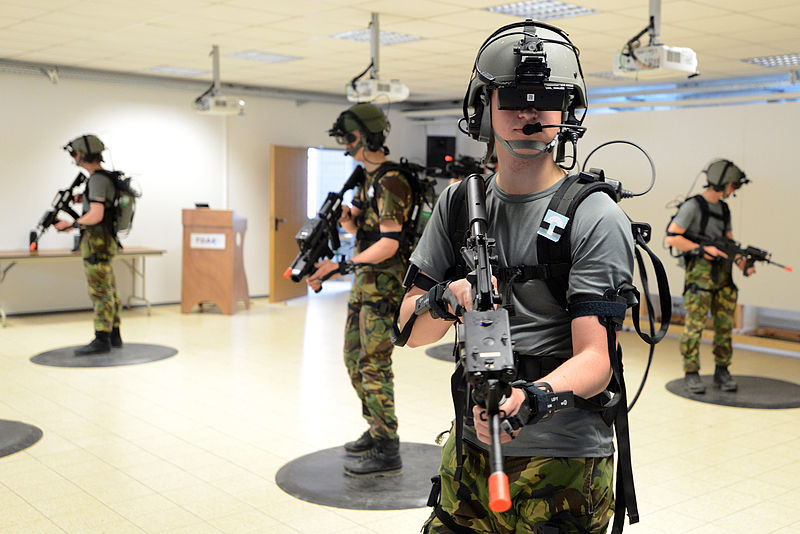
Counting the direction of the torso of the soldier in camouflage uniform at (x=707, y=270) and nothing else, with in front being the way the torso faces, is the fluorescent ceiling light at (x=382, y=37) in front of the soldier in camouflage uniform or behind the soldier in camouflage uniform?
behind

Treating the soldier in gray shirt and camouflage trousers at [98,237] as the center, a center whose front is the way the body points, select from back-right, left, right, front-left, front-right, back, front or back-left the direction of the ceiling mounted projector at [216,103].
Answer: back-right

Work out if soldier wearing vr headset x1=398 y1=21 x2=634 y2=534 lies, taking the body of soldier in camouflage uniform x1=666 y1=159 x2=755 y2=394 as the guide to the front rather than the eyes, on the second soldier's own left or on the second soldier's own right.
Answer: on the second soldier's own right

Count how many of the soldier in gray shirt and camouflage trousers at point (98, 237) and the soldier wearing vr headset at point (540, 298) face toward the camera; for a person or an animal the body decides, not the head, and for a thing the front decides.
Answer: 1

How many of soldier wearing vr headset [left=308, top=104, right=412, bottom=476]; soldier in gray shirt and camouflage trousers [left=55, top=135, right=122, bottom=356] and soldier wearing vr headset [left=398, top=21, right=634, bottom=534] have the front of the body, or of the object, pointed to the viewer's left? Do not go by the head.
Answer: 2

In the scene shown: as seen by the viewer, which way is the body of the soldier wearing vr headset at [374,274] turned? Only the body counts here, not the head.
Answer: to the viewer's left

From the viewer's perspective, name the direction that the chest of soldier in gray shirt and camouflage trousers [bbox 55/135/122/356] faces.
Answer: to the viewer's left

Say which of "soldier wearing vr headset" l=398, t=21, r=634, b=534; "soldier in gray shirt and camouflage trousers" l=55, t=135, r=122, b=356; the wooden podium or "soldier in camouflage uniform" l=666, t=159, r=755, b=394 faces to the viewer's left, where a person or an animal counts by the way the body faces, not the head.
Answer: "soldier in gray shirt and camouflage trousers" l=55, t=135, r=122, b=356

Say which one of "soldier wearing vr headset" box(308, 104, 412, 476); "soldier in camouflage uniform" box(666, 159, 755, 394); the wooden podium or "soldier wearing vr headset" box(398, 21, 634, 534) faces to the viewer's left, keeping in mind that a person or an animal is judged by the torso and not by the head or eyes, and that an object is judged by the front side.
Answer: "soldier wearing vr headset" box(308, 104, 412, 476)

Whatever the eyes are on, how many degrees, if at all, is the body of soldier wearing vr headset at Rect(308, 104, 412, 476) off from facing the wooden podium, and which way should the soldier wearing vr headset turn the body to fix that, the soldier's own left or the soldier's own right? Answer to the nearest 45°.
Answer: approximately 90° to the soldier's own right

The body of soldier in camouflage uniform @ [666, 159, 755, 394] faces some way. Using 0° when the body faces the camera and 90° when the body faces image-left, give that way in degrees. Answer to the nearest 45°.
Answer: approximately 315°
